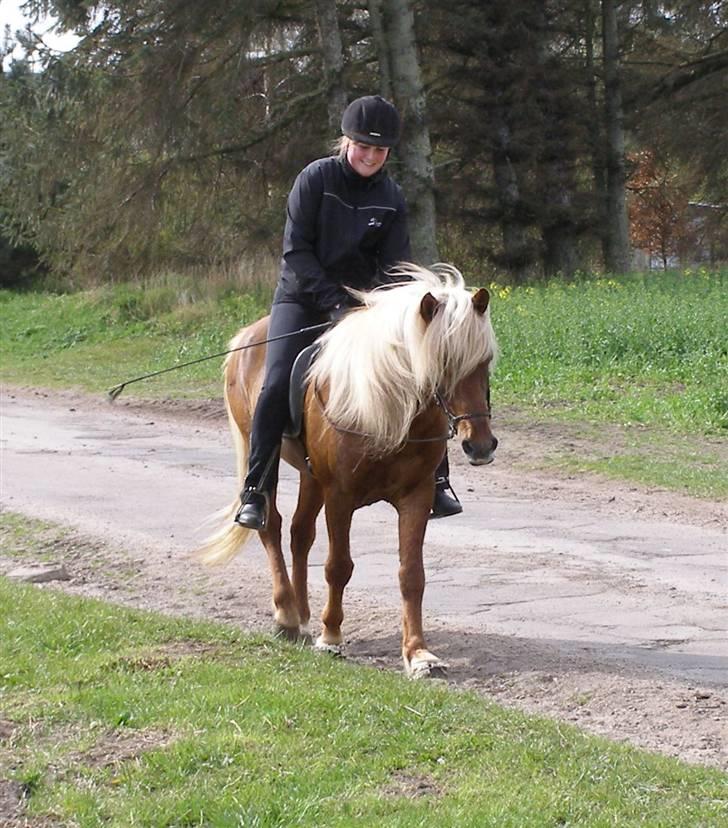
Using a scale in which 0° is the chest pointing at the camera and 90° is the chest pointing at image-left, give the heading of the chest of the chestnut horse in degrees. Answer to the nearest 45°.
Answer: approximately 315°
